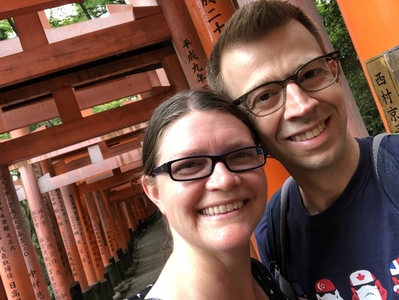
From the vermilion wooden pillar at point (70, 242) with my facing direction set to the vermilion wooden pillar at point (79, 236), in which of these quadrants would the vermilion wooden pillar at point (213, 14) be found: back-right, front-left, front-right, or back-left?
back-right

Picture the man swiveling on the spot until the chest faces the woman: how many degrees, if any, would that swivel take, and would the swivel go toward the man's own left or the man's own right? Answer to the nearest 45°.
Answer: approximately 45° to the man's own right

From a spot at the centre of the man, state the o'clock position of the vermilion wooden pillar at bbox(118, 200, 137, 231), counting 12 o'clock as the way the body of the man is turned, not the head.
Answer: The vermilion wooden pillar is roughly at 5 o'clock from the man.

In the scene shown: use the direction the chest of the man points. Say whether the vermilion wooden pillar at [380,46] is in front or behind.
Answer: behind

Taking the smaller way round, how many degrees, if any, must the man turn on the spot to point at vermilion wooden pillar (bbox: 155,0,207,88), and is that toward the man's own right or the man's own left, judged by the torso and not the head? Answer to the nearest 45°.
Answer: approximately 180°

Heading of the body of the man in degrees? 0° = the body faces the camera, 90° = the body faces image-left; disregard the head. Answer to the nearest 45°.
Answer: approximately 0°

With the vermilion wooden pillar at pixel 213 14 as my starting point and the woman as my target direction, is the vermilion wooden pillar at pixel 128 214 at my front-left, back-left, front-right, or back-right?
back-right
